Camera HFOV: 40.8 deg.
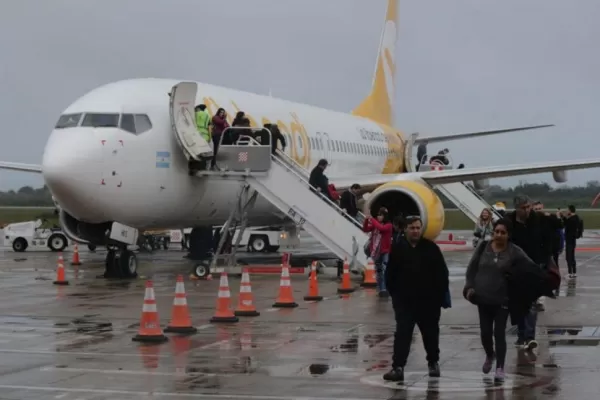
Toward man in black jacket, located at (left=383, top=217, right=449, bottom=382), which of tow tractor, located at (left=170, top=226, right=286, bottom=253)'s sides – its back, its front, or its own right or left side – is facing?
right

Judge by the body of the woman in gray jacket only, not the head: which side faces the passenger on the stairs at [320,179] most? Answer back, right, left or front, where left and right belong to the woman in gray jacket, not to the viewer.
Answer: back

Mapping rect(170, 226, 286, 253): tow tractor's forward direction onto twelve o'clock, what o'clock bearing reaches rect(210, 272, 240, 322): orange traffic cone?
The orange traffic cone is roughly at 3 o'clock from the tow tractor.

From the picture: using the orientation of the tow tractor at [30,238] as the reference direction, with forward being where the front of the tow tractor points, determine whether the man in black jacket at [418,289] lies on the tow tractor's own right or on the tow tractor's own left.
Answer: on the tow tractor's own left

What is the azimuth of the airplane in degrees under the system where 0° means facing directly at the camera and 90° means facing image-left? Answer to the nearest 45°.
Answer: approximately 45°

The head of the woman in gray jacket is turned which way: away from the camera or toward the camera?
toward the camera

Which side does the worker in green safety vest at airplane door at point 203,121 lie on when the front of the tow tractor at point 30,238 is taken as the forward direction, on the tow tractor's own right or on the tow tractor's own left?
on the tow tractor's own left

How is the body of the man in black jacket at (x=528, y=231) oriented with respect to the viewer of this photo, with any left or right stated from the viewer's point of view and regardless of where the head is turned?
facing the viewer

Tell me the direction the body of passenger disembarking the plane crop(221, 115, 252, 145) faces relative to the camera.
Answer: to the viewer's right

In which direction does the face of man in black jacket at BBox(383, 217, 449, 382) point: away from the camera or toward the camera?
toward the camera

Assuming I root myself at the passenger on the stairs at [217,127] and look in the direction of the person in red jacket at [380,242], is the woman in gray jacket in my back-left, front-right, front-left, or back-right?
front-right

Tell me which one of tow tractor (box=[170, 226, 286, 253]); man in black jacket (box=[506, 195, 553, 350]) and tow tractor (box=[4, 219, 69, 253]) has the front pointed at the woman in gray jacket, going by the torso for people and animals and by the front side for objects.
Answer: the man in black jacket

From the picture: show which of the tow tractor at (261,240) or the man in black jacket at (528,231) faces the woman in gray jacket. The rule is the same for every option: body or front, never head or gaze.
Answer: the man in black jacket
